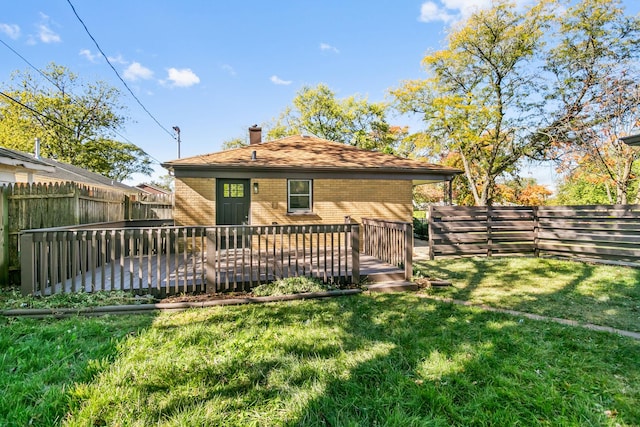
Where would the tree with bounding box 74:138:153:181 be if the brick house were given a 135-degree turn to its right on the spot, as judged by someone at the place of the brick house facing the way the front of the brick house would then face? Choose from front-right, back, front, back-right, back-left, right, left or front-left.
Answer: front

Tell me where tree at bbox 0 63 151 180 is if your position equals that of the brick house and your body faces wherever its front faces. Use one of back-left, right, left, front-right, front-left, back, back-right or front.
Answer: back-right

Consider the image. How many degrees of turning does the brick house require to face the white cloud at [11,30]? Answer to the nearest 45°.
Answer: approximately 90° to its right

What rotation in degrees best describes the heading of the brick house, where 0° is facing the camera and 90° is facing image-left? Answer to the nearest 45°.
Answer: approximately 0°

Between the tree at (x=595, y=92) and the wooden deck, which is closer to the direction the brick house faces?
the wooden deck

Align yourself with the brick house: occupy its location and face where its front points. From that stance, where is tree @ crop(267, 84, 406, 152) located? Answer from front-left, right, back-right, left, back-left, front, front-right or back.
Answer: back

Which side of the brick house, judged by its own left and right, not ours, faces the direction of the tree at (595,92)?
left

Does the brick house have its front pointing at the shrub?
yes
